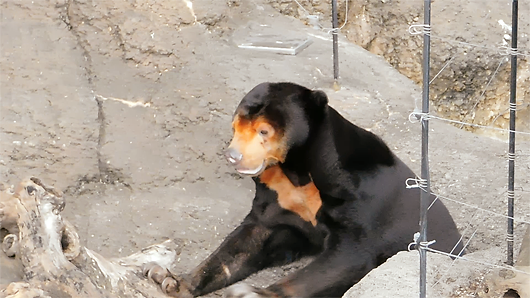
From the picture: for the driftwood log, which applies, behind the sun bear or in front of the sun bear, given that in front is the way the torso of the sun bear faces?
in front

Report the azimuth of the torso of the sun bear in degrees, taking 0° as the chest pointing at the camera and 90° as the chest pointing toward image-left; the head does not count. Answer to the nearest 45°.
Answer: approximately 45°

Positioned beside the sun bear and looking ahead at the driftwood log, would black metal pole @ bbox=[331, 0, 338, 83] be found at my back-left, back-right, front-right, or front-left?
back-right

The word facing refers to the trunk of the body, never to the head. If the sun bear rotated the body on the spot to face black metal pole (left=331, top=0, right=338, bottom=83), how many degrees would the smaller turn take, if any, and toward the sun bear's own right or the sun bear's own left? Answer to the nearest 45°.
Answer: approximately 135° to the sun bear's own right
